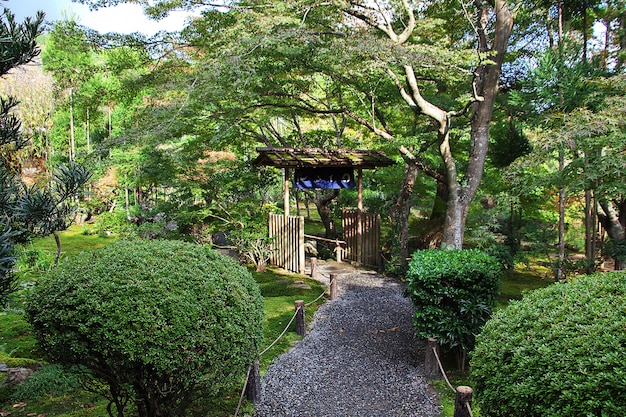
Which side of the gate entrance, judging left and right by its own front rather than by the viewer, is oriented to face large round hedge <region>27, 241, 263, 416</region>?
front

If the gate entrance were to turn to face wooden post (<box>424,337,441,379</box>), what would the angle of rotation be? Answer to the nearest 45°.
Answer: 0° — it already faces it

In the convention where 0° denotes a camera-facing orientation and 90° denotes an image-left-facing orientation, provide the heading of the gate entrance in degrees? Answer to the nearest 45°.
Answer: approximately 0°

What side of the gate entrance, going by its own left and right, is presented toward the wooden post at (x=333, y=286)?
front

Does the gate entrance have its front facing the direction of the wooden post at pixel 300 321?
yes

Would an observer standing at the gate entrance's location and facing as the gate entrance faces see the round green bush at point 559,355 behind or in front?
in front

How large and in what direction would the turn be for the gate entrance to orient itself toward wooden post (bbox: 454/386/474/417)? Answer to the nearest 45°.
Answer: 0° — it already faces it
